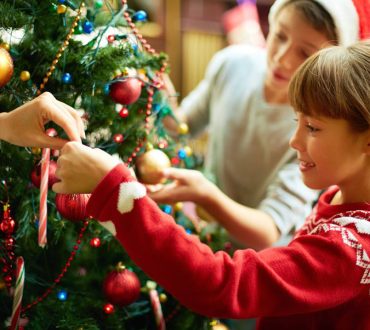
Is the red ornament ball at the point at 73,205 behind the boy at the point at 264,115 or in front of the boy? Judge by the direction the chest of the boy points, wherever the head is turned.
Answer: in front

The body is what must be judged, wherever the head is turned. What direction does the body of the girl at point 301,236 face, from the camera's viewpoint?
to the viewer's left

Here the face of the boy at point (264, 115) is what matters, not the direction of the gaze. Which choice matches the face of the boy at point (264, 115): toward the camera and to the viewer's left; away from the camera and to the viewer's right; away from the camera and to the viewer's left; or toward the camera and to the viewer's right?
toward the camera and to the viewer's left

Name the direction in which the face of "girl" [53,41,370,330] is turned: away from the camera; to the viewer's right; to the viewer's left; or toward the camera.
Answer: to the viewer's left
